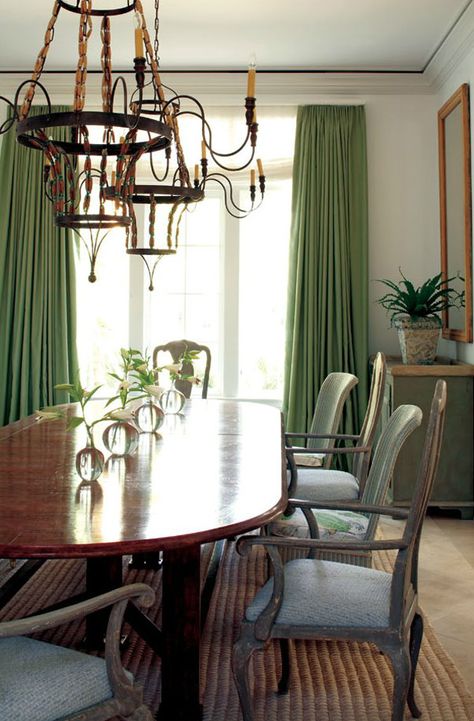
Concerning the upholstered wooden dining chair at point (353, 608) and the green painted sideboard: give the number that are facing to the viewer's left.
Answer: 2

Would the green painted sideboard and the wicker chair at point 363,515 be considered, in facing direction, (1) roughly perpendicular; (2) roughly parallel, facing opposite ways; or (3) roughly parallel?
roughly parallel

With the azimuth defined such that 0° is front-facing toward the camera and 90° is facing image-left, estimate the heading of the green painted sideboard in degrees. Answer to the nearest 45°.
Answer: approximately 90°

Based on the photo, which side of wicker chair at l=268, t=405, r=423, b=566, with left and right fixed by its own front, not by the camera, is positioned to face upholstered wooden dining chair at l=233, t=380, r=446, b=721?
left

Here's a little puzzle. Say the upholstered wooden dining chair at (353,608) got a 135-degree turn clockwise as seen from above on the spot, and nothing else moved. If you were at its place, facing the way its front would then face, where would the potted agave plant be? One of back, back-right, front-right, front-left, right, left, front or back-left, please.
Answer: front-left

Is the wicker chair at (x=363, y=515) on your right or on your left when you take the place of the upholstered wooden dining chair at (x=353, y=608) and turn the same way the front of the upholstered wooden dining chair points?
on your right

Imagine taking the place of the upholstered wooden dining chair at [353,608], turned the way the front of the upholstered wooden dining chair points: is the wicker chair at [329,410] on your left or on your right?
on your right

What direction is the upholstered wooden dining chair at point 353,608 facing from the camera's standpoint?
to the viewer's left

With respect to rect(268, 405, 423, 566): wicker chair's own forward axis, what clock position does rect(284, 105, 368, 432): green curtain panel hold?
The green curtain panel is roughly at 3 o'clock from the wicker chair.

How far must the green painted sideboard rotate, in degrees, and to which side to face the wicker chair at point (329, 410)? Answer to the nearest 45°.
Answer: approximately 45° to its left

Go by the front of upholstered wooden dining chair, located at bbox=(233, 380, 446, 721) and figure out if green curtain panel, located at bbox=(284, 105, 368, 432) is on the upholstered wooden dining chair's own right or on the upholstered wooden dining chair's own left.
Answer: on the upholstered wooden dining chair's own right

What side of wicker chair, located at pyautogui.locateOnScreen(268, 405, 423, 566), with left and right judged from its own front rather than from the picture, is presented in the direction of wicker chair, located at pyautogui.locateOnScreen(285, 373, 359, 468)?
right

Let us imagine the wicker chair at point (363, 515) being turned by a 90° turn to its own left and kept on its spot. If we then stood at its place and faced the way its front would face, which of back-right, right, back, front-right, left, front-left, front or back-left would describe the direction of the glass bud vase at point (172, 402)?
back-right

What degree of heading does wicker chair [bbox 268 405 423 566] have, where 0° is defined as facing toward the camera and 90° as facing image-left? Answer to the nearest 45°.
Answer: approximately 90°

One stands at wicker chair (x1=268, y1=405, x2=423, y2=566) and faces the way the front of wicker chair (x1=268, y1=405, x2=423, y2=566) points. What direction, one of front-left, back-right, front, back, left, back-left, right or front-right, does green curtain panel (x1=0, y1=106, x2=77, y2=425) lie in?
front-right

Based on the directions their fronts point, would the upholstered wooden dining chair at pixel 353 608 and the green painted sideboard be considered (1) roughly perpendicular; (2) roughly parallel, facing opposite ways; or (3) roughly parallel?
roughly parallel
